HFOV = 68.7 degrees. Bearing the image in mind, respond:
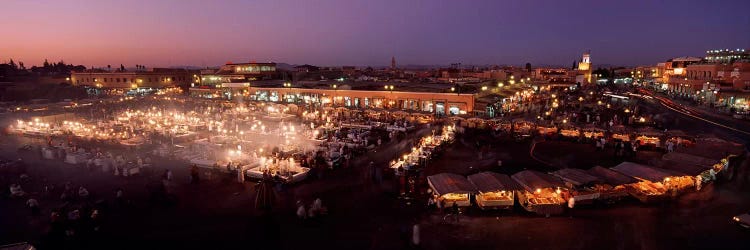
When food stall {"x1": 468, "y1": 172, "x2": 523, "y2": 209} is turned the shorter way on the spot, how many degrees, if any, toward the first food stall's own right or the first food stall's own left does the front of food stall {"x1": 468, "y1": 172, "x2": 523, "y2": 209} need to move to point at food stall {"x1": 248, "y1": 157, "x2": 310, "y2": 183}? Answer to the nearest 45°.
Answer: approximately 90° to the first food stall's own right

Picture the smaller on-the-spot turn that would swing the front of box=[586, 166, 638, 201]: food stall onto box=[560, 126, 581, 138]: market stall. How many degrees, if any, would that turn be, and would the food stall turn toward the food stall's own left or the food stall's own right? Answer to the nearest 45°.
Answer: approximately 180°

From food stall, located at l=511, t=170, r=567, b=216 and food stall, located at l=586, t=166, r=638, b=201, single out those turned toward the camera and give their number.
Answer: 2

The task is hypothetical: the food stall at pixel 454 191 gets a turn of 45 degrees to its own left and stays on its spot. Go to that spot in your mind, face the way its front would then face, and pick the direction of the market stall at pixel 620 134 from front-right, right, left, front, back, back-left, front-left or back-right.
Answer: left

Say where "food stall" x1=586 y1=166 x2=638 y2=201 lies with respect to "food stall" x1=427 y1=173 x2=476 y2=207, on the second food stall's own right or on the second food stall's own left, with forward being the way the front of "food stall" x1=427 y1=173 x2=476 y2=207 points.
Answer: on the second food stall's own left

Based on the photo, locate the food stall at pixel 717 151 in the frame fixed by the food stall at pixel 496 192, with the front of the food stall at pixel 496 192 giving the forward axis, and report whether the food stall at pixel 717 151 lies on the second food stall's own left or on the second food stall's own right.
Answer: on the second food stall's own left

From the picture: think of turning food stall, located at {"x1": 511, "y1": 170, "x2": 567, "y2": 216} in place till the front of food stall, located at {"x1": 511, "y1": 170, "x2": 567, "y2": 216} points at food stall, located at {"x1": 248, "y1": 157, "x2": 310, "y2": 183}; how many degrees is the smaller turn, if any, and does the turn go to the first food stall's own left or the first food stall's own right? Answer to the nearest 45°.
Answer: approximately 90° to the first food stall's own right

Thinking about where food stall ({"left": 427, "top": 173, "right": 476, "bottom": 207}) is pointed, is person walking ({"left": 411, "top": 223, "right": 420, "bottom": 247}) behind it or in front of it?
in front
